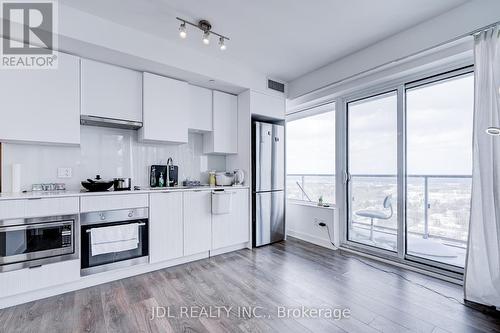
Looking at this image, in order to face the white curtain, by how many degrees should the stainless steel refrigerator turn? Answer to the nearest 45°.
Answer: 0° — it already faces it

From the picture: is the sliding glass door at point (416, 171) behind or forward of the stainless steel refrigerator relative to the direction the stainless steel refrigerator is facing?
forward

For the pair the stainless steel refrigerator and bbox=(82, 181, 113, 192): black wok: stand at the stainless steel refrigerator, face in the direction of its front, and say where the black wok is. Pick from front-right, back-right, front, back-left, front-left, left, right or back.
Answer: right

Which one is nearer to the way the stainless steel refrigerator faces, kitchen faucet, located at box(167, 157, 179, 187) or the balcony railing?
the balcony railing

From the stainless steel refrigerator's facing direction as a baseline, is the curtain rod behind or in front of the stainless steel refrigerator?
in front

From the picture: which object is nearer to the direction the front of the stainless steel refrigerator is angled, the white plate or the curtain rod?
the curtain rod

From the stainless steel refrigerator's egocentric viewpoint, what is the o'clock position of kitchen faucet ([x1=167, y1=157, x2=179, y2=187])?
The kitchen faucet is roughly at 4 o'clock from the stainless steel refrigerator.

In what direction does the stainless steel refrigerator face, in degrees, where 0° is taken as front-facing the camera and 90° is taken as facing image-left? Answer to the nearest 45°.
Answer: approximately 315°

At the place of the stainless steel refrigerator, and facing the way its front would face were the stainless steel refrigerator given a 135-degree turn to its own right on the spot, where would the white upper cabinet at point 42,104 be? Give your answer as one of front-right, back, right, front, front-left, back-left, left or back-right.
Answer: front-left

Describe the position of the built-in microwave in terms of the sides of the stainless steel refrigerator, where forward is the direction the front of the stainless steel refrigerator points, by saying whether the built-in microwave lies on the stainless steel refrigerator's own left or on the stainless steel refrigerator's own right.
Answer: on the stainless steel refrigerator's own right

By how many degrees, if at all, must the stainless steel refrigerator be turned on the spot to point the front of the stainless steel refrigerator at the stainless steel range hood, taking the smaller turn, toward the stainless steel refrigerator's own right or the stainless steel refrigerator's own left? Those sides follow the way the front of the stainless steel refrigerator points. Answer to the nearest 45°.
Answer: approximately 90° to the stainless steel refrigerator's own right

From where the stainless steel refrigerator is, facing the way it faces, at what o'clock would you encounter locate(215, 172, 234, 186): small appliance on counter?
The small appliance on counter is roughly at 4 o'clock from the stainless steel refrigerator.

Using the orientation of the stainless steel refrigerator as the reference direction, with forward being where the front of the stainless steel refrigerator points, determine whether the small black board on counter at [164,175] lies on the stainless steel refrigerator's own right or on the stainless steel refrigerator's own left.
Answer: on the stainless steel refrigerator's own right
